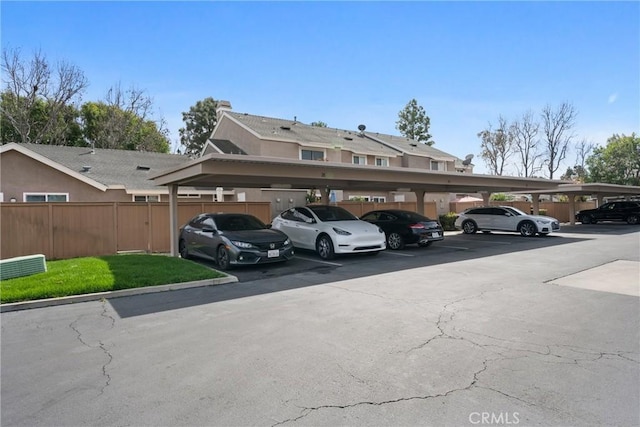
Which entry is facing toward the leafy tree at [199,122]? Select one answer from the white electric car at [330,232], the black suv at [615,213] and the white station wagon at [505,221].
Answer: the black suv

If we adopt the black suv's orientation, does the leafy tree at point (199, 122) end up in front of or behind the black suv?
in front

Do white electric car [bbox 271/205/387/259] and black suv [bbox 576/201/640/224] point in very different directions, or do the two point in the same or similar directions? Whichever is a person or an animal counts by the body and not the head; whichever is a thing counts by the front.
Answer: very different directions

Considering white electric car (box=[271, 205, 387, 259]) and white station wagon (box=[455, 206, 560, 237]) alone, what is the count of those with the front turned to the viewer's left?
0

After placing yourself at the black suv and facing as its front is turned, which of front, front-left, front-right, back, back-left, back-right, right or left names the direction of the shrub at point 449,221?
front-left

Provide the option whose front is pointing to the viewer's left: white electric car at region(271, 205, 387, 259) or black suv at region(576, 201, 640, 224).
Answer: the black suv

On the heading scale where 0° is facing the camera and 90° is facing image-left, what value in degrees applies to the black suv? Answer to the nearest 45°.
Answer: approximately 90°

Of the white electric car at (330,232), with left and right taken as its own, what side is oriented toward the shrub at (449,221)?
left

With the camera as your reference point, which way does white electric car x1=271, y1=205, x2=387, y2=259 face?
facing the viewer and to the right of the viewer

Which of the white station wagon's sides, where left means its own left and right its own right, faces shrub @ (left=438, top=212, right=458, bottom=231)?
back
